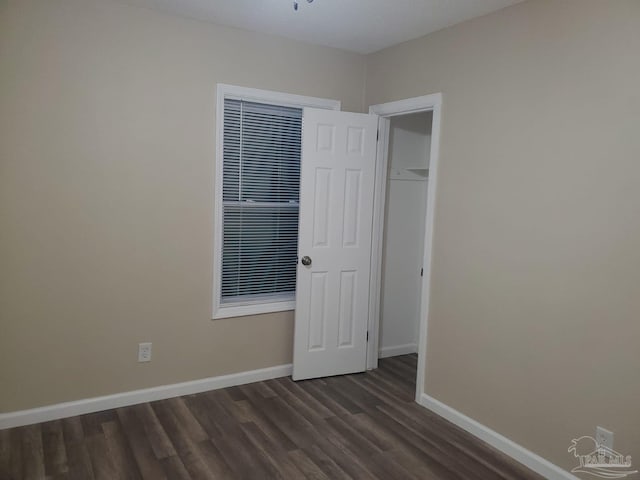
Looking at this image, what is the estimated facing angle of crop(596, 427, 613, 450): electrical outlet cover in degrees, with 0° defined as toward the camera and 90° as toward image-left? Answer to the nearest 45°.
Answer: approximately 45°

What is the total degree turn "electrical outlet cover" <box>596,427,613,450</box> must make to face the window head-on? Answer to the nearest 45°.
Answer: approximately 45° to its right

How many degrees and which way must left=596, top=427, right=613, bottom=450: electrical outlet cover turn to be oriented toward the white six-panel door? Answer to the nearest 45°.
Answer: approximately 45° to its right

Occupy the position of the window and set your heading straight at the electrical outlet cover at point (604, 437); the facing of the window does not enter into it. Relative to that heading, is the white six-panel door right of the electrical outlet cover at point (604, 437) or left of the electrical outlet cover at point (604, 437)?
left
